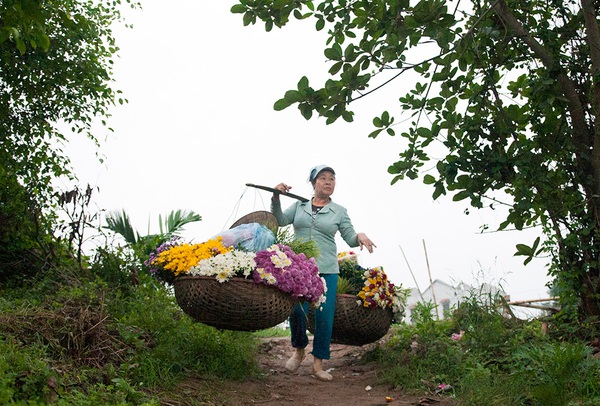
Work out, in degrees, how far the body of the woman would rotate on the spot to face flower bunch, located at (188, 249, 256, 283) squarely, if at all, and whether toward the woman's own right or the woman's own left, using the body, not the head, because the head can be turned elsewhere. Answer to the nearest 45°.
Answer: approximately 45° to the woman's own right

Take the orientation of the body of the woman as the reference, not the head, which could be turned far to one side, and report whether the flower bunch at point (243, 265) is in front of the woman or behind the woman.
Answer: in front

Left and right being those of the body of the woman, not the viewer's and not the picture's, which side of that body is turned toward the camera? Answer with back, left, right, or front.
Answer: front

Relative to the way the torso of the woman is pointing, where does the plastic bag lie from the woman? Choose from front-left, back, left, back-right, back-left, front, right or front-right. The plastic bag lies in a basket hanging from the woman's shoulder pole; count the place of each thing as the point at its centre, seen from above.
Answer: front-right

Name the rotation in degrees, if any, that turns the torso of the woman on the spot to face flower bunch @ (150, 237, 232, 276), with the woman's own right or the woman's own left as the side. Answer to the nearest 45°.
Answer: approximately 45° to the woman's own right
